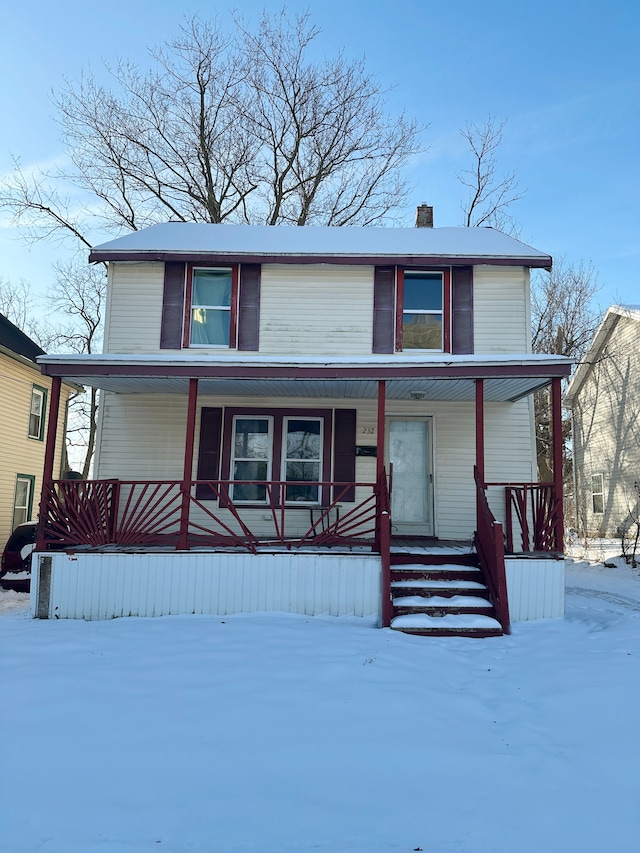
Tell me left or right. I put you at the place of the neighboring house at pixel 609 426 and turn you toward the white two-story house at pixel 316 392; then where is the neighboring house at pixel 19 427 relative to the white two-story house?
right

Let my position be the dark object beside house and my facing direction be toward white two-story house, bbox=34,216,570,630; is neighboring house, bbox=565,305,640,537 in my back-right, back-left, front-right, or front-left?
front-left

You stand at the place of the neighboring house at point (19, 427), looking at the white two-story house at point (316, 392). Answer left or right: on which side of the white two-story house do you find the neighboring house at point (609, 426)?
left

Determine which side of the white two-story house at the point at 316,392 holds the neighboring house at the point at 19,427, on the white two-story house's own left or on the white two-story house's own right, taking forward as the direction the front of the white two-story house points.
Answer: on the white two-story house's own right

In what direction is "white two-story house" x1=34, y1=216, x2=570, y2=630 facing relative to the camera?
toward the camera

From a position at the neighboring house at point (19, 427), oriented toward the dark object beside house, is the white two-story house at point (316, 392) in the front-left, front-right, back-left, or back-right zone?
front-left

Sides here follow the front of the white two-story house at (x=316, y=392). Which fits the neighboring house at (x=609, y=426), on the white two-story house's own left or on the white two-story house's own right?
on the white two-story house's own left

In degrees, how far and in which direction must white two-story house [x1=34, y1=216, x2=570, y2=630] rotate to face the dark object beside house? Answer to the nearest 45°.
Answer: approximately 135° to its right
